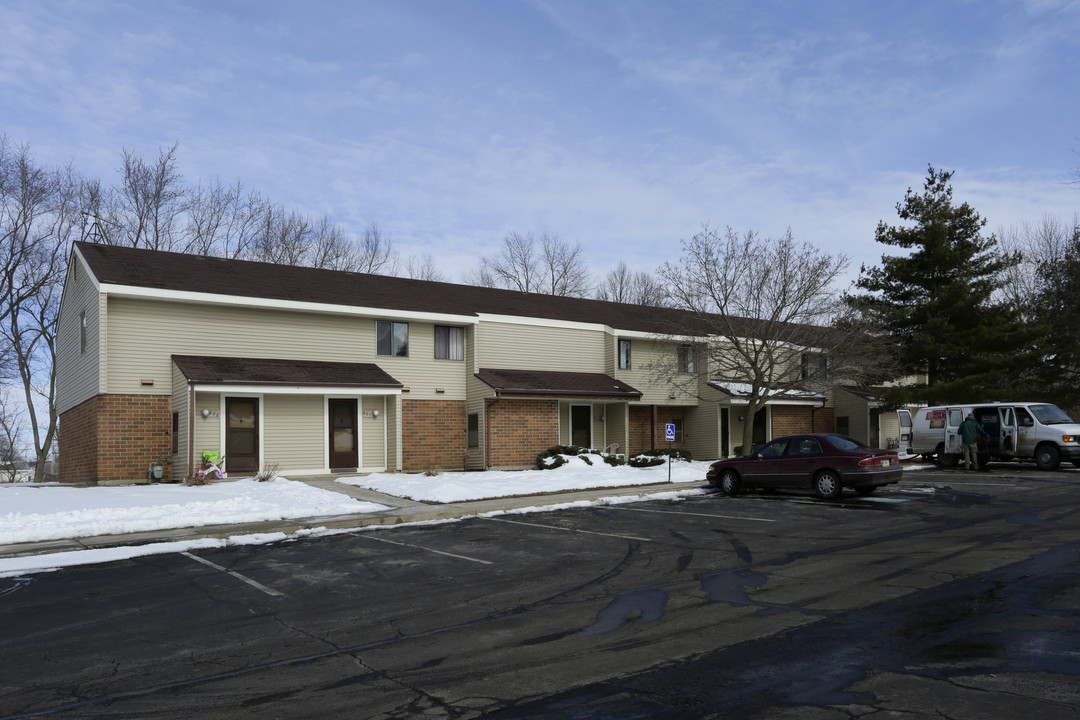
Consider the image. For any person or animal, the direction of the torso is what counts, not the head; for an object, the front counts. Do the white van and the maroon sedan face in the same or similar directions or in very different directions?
very different directions

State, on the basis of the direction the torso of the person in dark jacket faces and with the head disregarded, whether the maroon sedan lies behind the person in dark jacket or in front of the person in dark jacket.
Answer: behind

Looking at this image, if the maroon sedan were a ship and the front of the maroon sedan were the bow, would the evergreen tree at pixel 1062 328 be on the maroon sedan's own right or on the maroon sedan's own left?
on the maroon sedan's own right

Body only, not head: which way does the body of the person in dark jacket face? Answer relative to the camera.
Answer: away from the camera

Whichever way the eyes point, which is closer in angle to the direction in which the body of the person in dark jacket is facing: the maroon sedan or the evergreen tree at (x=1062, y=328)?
the evergreen tree

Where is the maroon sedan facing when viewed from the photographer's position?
facing away from the viewer and to the left of the viewer

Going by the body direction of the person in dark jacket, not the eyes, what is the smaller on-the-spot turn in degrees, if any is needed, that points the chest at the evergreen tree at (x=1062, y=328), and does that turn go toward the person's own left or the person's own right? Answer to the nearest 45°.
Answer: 0° — they already face it

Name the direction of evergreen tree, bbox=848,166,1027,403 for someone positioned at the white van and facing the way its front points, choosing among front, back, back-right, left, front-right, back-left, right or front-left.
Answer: back-left
